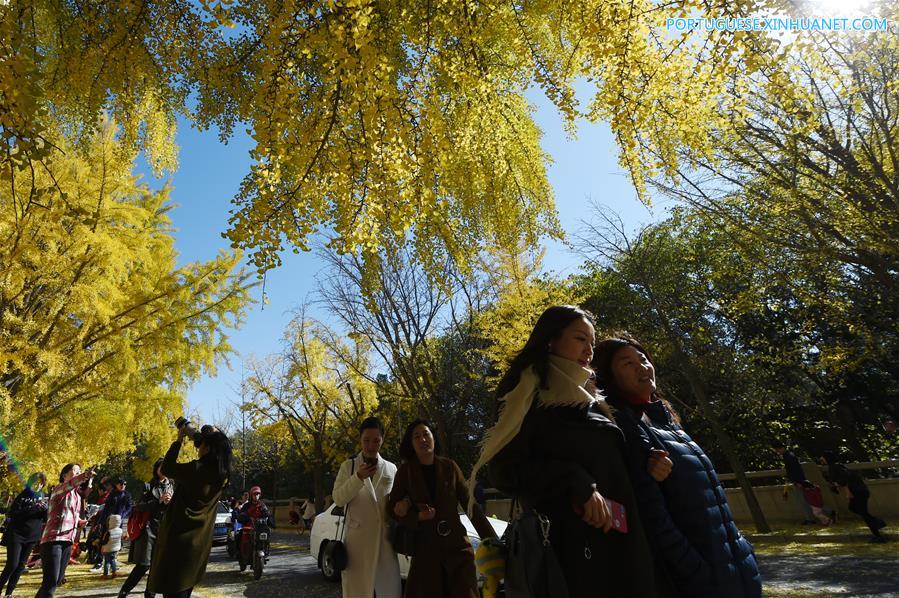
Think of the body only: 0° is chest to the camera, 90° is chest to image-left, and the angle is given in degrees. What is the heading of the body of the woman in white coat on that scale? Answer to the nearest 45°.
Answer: approximately 0°

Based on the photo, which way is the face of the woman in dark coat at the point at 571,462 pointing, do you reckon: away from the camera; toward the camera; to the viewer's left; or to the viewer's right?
to the viewer's right

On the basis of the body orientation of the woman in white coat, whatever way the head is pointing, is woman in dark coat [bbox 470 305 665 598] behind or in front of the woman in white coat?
in front

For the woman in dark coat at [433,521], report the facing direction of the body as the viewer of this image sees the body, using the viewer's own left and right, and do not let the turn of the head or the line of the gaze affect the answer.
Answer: facing the viewer

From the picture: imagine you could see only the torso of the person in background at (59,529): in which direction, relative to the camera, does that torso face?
to the viewer's right

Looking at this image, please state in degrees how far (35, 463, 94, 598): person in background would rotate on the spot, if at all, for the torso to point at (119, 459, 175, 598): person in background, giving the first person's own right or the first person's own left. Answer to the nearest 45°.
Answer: approximately 45° to the first person's own left

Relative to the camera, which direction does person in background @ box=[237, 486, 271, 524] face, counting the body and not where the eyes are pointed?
toward the camera

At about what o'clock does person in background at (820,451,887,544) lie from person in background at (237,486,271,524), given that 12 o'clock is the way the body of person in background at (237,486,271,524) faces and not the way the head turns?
person in background at (820,451,887,544) is roughly at 10 o'clock from person in background at (237,486,271,524).
